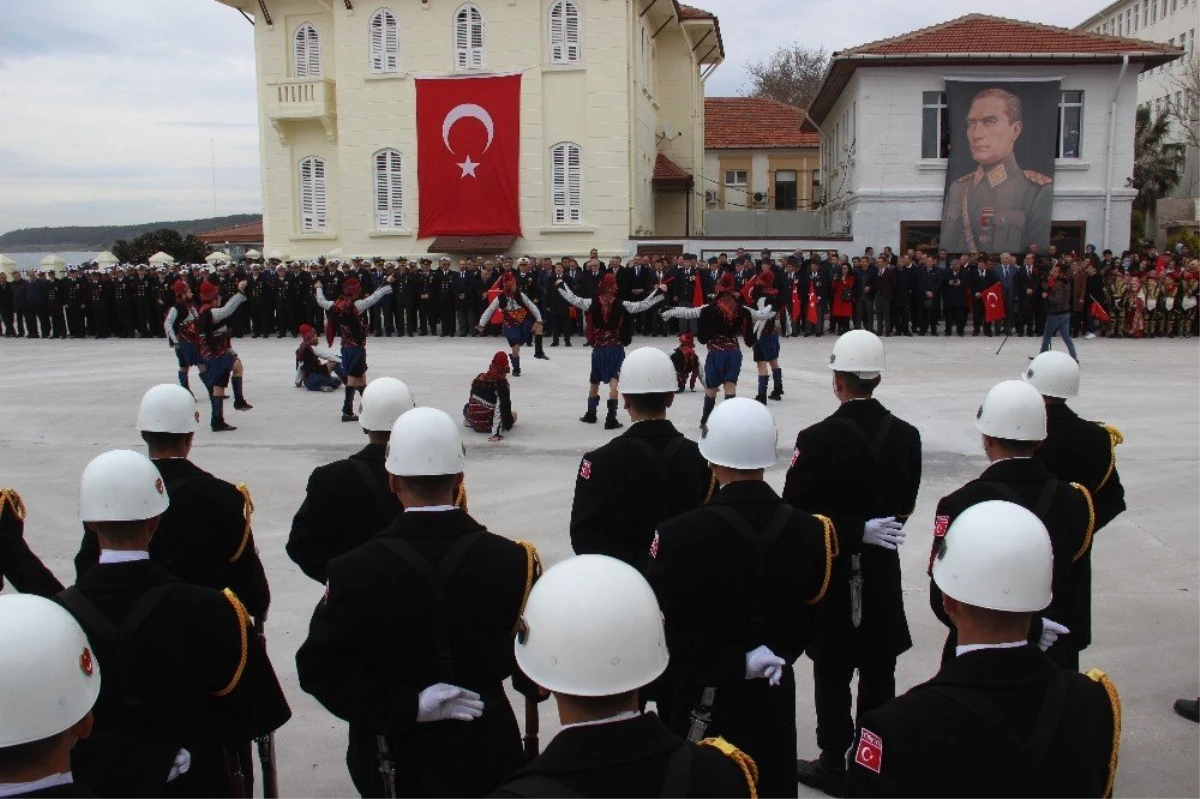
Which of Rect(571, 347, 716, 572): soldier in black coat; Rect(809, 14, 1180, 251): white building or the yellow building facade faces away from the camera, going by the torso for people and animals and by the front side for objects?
the soldier in black coat

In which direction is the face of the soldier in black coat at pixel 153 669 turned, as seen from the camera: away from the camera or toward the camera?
away from the camera

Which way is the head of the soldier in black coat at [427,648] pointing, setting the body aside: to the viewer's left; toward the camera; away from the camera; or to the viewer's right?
away from the camera

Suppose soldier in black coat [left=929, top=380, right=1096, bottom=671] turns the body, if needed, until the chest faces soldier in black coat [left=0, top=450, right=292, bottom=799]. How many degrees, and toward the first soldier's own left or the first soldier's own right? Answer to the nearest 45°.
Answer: approximately 135° to the first soldier's own left

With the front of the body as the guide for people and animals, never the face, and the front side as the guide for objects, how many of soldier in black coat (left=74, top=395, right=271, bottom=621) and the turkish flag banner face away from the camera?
1

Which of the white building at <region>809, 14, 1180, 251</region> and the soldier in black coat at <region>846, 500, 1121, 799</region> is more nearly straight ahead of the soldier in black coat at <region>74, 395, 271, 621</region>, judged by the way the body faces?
the white building

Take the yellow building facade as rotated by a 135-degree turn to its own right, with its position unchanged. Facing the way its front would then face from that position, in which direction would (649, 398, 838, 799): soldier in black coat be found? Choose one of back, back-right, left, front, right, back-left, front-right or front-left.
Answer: back-left

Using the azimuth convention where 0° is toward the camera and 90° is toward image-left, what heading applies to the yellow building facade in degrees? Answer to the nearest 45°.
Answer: approximately 0°

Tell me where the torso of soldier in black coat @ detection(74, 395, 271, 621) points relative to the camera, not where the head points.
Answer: away from the camera

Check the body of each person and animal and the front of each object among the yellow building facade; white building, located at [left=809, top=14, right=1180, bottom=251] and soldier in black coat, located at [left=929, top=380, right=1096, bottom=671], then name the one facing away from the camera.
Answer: the soldier in black coat

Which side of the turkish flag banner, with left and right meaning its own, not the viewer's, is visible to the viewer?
front

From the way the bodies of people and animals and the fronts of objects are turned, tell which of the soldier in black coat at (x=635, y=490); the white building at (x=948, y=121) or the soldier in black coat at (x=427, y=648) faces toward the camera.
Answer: the white building

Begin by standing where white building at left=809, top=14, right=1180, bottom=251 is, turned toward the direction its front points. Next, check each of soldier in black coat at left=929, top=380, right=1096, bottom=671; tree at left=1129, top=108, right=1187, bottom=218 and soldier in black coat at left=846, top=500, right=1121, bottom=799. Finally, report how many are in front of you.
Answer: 2

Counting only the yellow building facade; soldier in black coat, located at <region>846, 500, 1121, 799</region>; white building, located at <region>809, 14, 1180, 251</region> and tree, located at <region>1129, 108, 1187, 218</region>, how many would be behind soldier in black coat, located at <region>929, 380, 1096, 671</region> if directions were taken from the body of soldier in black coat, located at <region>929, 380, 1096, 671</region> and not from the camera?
1

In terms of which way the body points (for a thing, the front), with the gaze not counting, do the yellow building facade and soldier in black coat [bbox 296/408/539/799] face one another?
yes

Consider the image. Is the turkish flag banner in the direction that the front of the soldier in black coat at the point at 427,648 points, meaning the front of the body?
yes

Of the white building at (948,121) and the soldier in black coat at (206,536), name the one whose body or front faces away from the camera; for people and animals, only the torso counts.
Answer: the soldier in black coat

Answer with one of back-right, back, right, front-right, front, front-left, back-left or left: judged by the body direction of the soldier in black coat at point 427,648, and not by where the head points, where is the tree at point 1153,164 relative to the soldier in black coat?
front-right

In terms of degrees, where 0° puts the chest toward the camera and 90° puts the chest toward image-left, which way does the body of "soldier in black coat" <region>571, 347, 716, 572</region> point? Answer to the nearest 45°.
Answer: approximately 180°

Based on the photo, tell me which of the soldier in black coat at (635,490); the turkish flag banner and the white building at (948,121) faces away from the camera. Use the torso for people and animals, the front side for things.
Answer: the soldier in black coat

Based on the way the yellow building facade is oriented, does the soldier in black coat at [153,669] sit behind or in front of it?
in front

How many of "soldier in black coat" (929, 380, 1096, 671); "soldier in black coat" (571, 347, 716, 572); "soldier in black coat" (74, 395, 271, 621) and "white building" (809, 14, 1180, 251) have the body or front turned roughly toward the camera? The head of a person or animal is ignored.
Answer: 1
